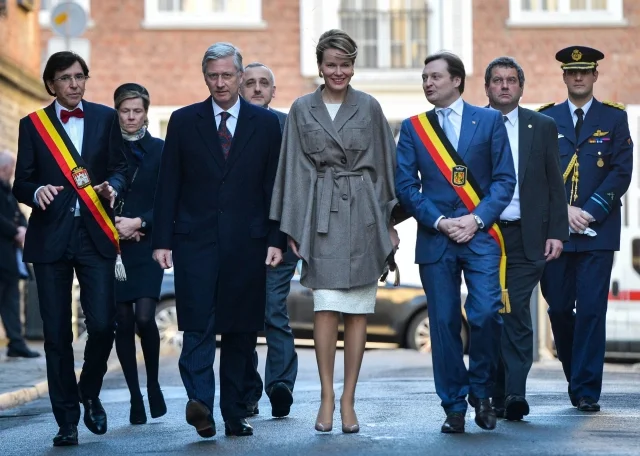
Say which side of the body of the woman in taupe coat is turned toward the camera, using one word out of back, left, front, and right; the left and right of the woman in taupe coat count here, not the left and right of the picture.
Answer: front

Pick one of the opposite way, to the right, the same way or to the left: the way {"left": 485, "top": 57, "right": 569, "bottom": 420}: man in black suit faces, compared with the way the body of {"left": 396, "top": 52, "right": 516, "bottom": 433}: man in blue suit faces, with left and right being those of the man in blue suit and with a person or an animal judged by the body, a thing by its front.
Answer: the same way

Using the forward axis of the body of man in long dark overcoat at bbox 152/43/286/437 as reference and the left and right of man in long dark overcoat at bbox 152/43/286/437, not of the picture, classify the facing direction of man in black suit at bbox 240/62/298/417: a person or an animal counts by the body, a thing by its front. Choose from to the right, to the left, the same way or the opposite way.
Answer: the same way

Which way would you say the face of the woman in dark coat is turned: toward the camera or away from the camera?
toward the camera

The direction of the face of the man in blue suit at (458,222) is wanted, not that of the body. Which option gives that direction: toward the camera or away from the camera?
toward the camera

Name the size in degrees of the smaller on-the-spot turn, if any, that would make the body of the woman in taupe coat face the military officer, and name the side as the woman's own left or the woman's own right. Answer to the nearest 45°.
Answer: approximately 135° to the woman's own left

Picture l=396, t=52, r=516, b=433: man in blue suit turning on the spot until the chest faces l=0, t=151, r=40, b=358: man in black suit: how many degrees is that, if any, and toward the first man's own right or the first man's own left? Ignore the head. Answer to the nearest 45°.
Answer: approximately 135° to the first man's own right

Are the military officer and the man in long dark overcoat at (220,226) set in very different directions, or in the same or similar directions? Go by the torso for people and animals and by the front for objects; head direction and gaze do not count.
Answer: same or similar directions

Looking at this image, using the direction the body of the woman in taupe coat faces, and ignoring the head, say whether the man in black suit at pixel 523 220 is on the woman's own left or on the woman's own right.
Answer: on the woman's own left

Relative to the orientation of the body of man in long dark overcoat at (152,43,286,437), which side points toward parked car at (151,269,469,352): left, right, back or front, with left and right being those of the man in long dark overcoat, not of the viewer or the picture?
back
